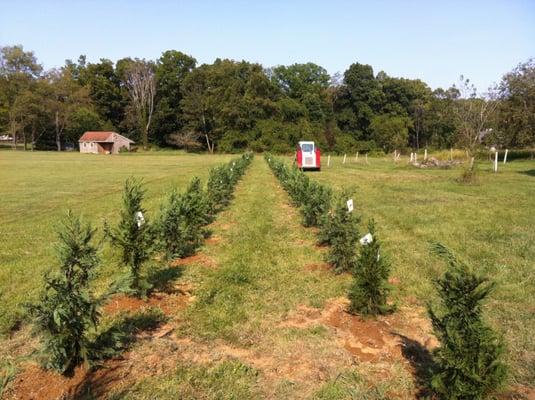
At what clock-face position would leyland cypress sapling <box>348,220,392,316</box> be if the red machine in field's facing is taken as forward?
The leyland cypress sapling is roughly at 6 o'clock from the red machine in field.

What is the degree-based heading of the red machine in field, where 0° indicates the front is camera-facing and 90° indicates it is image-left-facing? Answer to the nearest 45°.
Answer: approximately 180°

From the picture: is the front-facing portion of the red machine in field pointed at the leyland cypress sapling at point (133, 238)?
yes

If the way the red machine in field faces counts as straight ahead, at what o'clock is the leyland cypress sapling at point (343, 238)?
The leyland cypress sapling is roughly at 6 o'clock from the red machine in field.

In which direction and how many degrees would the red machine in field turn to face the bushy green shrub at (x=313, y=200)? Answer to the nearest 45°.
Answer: approximately 180°
